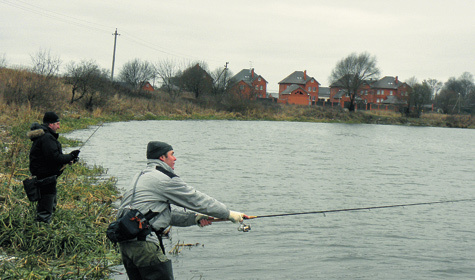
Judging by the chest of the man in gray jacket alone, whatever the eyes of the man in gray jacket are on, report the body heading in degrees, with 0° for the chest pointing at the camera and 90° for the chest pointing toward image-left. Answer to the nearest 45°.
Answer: approximately 270°

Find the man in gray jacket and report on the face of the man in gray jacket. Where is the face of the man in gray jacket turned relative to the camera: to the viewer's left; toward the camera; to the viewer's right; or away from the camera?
to the viewer's right

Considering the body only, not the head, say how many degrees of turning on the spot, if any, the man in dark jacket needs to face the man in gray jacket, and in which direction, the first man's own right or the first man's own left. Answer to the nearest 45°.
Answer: approximately 90° to the first man's own right

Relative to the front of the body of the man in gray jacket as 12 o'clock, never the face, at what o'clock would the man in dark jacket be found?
The man in dark jacket is roughly at 8 o'clock from the man in gray jacket.

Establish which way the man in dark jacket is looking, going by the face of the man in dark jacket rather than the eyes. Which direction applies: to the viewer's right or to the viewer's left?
to the viewer's right

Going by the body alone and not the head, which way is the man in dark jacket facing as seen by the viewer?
to the viewer's right

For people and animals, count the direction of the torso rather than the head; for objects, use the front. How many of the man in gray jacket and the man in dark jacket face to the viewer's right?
2

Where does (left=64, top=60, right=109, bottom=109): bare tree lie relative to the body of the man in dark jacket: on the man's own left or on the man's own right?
on the man's own left
